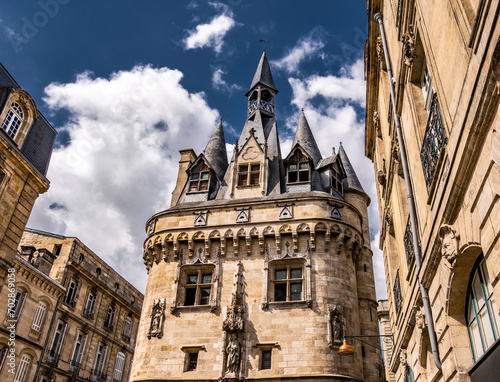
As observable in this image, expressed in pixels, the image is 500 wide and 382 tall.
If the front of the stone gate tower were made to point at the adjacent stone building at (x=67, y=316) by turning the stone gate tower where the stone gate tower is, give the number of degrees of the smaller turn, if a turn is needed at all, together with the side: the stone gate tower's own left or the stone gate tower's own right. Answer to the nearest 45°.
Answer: approximately 135° to the stone gate tower's own right

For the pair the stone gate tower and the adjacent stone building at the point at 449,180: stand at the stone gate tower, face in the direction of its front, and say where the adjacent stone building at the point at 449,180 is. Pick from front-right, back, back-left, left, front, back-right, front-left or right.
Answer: front

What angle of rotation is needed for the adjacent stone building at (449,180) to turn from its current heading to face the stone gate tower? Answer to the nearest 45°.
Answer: approximately 45° to its right

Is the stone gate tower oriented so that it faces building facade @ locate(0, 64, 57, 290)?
no

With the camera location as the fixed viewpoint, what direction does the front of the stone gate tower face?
facing the viewer

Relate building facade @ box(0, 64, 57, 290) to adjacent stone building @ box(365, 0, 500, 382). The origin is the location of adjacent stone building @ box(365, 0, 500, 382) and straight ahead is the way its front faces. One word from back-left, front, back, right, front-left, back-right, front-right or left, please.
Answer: front

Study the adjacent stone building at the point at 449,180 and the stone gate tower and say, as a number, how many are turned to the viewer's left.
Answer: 1

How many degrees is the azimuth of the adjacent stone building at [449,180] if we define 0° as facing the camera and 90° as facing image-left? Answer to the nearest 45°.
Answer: approximately 90°

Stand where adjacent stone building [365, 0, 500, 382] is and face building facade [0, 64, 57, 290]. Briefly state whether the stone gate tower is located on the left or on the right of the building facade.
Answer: right
